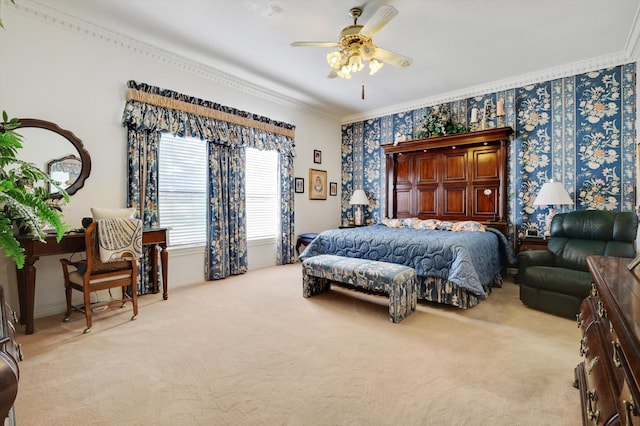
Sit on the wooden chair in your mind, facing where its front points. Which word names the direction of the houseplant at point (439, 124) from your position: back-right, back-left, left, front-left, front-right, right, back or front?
back-right

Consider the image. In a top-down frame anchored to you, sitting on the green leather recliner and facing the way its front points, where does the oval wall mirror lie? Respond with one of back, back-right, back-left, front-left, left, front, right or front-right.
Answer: front

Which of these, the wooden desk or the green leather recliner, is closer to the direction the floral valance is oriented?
the green leather recliner

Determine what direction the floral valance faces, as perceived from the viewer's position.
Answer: facing the viewer and to the right of the viewer

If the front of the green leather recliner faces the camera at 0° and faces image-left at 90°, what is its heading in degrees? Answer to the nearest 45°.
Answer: approximately 45°

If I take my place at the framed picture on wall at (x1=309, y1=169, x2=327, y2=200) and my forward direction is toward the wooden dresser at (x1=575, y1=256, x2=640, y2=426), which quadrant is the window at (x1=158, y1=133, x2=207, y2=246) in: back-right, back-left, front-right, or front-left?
front-right

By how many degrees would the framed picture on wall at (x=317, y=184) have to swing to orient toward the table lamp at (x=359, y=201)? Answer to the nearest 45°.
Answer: approximately 45° to its left

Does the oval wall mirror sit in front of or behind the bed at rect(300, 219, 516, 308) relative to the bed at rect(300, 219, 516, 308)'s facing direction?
in front

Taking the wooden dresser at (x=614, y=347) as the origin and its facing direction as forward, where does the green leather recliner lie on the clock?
The green leather recliner is roughly at 3 o'clock from the wooden dresser.

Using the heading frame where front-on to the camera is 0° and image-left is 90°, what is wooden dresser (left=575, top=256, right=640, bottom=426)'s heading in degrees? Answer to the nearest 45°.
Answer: approximately 90°

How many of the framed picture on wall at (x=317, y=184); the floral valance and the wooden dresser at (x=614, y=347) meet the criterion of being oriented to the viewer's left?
1

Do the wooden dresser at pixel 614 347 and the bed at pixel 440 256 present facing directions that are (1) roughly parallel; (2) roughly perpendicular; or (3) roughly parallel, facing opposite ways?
roughly perpendicular

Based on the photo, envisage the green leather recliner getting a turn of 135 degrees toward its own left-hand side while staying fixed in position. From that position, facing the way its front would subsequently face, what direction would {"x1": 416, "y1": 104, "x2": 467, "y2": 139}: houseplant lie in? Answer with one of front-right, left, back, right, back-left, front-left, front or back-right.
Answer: back-left

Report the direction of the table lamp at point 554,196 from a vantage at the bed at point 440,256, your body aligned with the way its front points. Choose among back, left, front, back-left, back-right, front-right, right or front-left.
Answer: back
